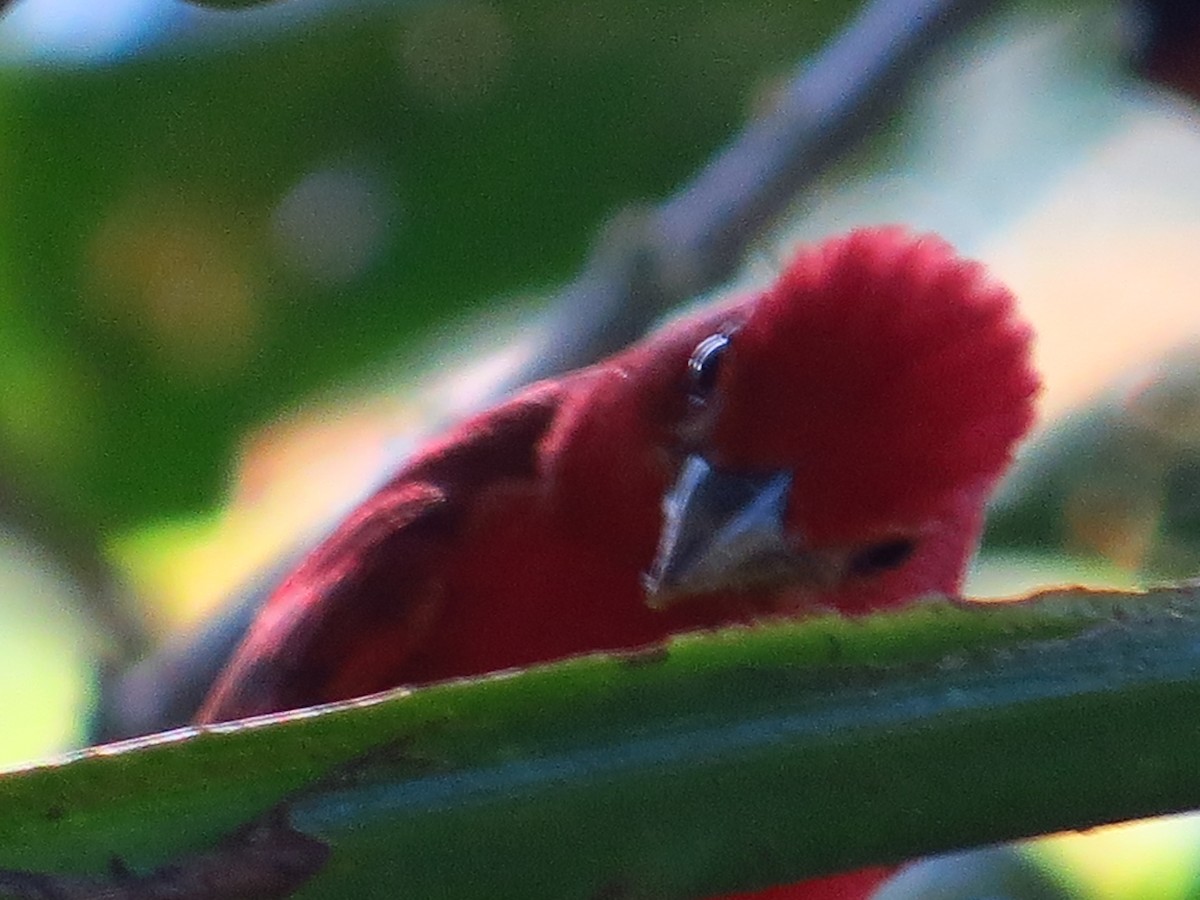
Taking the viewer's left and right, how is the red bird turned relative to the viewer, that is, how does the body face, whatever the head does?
facing the viewer and to the right of the viewer
